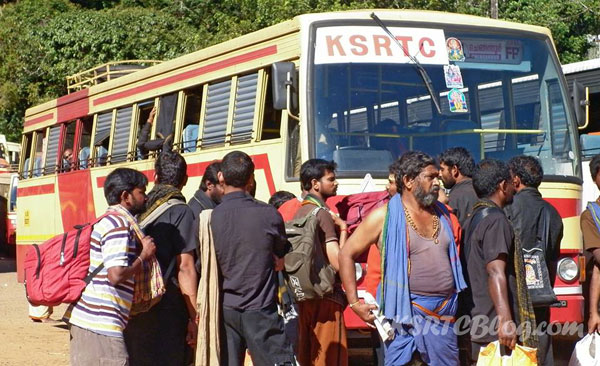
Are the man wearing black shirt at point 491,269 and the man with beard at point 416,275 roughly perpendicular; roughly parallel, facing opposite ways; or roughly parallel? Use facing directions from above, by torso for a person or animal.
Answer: roughly perpendicular

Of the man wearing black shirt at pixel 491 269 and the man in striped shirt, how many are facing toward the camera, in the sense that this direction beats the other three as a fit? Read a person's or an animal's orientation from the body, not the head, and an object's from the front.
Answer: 0

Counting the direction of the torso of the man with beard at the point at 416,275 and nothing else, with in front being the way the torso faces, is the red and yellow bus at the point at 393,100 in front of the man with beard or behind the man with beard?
behind

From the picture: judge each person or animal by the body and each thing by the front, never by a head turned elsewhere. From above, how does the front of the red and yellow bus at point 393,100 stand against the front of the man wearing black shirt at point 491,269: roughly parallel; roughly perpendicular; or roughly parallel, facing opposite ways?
roughly perpendicular

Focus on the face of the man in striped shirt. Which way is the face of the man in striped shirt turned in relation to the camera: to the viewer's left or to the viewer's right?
to the viewer's right

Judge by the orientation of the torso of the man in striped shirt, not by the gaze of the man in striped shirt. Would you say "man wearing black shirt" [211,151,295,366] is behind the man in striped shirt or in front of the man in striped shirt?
in front

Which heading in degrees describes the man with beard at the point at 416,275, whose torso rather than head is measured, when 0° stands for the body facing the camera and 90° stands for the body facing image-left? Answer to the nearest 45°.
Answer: approximately 315°

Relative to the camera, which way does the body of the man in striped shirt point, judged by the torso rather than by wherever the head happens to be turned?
to the viewer's right
